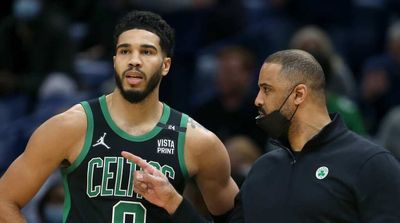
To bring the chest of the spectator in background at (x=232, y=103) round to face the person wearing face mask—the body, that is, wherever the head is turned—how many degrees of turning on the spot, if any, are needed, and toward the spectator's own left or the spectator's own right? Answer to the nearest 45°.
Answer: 0° — they already face them

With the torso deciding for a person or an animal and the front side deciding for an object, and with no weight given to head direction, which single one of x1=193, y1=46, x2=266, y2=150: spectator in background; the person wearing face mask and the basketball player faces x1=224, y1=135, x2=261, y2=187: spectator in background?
x1=193, y1=46, x2=266, y2=150: spectator in background

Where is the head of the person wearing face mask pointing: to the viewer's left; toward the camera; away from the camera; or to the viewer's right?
to the viewer's left

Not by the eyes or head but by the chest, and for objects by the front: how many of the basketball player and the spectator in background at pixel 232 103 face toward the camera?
2

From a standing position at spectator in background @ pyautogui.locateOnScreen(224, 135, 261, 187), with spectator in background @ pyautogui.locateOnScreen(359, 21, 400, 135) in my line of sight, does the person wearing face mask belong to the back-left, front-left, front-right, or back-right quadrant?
back-right

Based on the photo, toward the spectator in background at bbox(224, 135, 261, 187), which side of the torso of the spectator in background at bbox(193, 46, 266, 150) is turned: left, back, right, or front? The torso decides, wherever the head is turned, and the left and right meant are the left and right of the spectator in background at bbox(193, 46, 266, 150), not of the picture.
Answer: front
